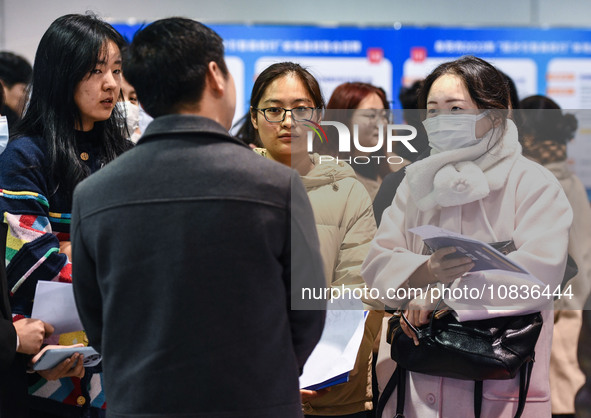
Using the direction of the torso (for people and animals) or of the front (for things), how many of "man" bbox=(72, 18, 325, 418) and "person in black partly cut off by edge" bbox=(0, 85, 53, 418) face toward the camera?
0

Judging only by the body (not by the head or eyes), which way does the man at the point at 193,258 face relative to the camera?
away from the camera

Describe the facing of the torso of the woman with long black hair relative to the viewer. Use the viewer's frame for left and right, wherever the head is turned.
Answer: facing the viewer and to the right of the viewer

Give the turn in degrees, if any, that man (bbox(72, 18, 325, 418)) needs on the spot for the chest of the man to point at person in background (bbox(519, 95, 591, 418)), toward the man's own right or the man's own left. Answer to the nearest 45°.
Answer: approximately 90° to the man's own right

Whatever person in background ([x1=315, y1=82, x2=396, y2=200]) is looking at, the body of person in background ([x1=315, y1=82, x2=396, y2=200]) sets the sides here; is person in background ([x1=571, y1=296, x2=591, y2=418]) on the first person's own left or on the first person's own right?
on the first person's own left

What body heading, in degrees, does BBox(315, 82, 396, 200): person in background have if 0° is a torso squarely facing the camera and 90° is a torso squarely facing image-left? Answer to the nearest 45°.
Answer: approximately 315°

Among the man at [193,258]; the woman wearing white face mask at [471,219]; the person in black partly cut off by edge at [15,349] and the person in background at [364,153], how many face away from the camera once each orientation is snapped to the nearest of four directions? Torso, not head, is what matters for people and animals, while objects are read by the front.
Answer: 1

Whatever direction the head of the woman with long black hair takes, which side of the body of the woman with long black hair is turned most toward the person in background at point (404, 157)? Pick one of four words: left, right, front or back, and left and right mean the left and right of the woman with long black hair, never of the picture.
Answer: left

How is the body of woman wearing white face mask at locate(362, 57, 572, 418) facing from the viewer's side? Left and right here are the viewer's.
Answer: facing the viewer and to the left of the viewer

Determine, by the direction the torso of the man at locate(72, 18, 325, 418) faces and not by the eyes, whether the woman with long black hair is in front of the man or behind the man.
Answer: in front

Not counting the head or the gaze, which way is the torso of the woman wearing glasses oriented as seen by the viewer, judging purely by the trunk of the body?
toward the camera

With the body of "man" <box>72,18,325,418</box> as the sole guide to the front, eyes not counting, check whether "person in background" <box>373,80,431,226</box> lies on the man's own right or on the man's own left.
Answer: on the man's own right

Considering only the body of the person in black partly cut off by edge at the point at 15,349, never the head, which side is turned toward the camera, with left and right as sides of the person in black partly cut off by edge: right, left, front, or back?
right

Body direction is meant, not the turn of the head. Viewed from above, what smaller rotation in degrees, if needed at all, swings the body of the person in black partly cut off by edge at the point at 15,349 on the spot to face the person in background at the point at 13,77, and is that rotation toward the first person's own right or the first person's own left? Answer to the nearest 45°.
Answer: approximately 90° to the first person's own left

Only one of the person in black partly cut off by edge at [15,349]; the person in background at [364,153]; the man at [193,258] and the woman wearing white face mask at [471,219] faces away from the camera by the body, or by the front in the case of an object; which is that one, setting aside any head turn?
the man

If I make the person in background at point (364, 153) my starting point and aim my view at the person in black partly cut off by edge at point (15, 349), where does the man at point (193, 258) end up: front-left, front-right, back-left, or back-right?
front-left

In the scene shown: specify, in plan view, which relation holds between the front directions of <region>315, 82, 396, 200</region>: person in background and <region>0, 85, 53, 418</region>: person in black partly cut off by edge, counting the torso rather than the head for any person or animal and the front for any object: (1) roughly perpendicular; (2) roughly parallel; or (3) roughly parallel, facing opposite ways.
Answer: roughly perpendicular
